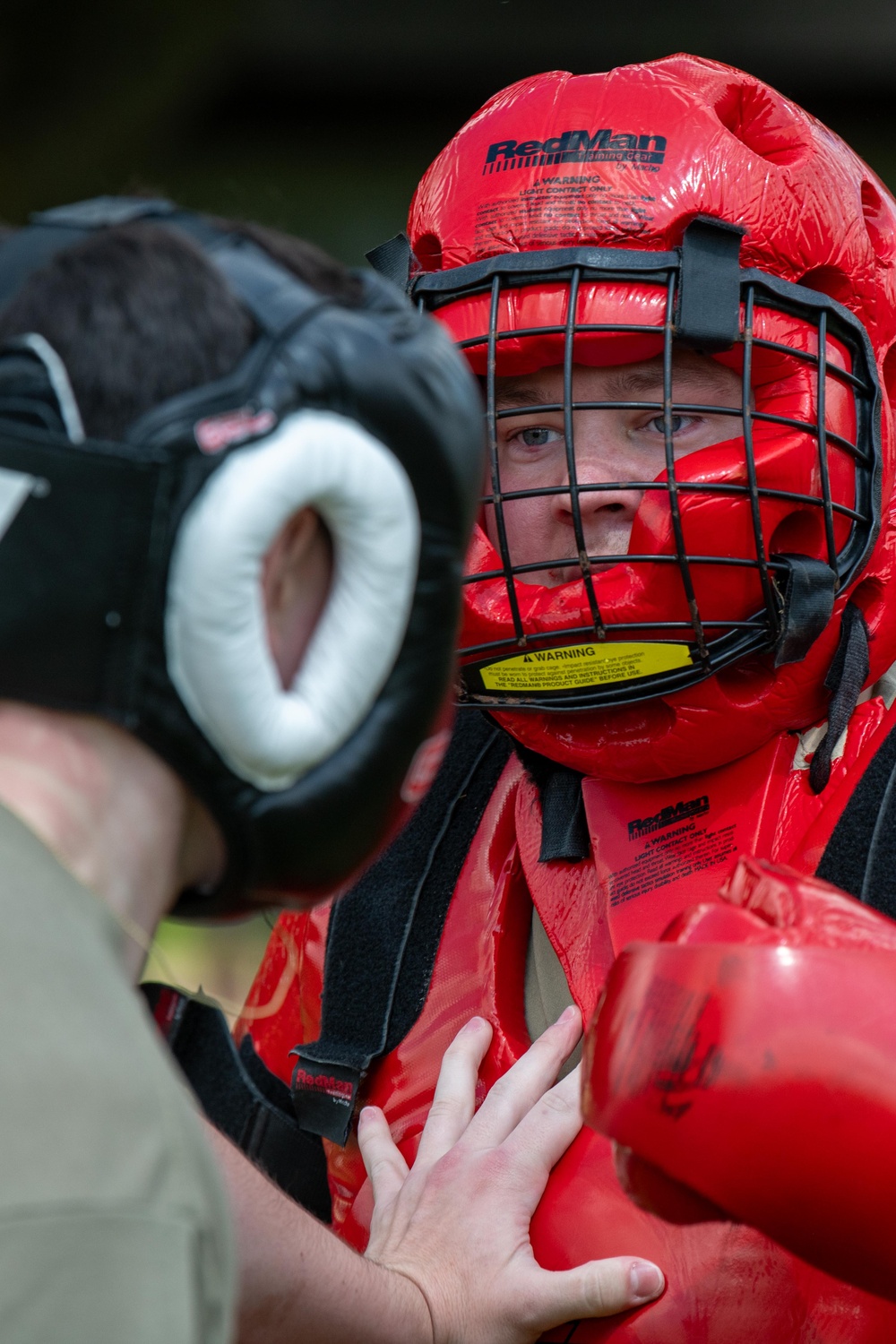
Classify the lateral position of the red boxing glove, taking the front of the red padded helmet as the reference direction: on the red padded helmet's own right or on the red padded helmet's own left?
on the red padded helmet's own left

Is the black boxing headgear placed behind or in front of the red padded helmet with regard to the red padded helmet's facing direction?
in front

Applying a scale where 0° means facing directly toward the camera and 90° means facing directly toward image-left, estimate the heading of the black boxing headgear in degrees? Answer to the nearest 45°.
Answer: approximately 225°

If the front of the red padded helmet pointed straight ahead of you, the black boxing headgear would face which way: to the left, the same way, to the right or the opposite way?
the opposite way

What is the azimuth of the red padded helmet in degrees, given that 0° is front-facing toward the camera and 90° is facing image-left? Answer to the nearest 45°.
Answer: approximately 45°

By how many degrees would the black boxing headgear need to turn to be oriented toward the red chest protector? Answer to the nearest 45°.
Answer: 0° — it already faces it
